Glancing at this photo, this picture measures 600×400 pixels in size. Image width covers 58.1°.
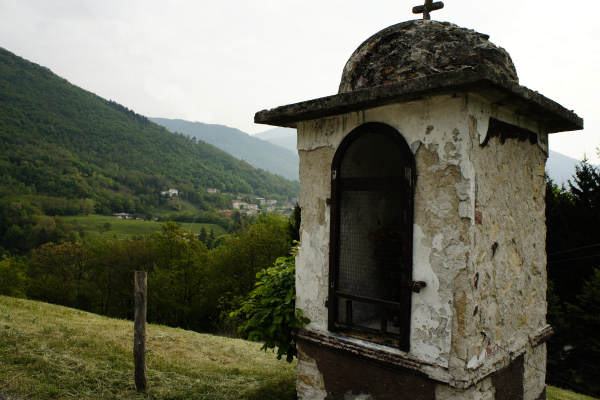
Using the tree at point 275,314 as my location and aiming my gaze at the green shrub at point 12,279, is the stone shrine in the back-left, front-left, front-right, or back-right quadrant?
back-right

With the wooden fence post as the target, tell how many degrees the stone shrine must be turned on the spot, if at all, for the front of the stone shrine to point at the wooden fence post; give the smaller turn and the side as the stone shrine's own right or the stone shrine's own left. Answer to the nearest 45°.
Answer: approximately 45° to the stone shrine's own right

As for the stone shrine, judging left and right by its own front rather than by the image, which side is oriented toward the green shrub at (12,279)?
right

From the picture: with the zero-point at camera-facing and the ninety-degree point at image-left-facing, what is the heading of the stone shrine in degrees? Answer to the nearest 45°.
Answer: approximately 45°
